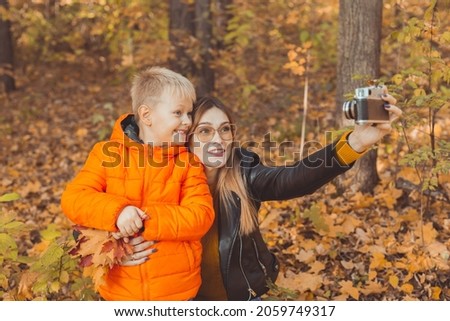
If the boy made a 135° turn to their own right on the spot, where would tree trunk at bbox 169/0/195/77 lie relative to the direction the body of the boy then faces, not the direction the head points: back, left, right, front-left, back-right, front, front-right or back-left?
front-right

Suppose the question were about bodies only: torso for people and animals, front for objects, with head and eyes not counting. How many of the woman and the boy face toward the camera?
2

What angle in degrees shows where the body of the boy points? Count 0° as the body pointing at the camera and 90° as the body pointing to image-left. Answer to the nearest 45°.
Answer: approximately 0°

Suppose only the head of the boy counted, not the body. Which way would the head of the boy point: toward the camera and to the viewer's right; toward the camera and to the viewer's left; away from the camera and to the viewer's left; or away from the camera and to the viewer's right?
toward the camera and to the viewer's right

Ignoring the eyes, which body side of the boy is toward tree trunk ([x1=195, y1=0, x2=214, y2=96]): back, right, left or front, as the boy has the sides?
back

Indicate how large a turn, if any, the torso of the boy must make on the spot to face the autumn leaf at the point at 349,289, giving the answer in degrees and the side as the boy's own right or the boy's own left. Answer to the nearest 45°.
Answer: approximately 135° to the boy's own left

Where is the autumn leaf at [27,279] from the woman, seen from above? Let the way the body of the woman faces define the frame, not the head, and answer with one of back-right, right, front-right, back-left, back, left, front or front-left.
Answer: right

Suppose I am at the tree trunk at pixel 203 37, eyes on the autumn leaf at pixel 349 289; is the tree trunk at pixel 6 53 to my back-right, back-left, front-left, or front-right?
back-right

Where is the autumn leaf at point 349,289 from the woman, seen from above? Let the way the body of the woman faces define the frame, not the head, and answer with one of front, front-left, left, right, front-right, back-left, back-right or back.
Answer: back-left
